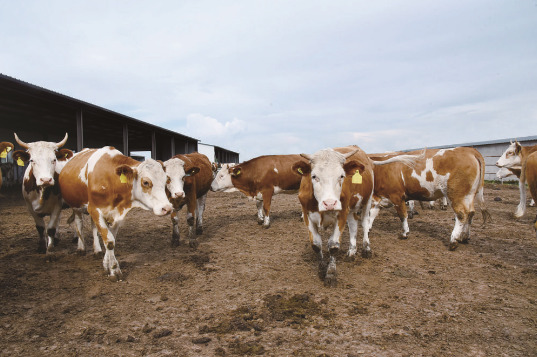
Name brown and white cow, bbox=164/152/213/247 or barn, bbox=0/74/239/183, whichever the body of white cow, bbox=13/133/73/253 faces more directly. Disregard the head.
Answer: the brown and white cow

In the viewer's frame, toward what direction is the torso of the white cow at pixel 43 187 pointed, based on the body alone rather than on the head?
toward the camera

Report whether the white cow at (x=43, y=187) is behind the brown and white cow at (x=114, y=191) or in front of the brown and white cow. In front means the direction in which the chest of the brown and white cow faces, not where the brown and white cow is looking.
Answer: behind

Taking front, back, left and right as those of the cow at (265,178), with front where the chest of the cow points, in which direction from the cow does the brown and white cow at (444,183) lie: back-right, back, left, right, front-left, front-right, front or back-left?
back-left

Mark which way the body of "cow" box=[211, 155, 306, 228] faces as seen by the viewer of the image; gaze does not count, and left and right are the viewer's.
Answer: facing to the left of the viewer

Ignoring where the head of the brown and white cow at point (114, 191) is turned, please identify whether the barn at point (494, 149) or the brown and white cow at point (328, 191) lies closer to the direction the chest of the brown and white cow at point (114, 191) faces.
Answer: the brown and white cow

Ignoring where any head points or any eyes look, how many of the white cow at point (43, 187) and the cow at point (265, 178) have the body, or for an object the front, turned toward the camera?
1

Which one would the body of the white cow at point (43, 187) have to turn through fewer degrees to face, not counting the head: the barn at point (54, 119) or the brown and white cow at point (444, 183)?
the brown and white cow

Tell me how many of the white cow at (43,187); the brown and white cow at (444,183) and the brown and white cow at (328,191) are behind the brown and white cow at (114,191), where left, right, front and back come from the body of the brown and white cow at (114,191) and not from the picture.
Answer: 1

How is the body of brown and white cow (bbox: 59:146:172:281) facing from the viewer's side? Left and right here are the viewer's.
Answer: facing the viewer and to the right of the viewer

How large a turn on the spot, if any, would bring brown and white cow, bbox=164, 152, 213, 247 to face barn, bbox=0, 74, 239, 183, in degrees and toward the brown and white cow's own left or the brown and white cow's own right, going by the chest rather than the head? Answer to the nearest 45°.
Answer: approximately 90° to the brown and white cow's own right

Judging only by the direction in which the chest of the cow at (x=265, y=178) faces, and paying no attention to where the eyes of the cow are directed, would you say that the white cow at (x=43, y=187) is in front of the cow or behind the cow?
in front

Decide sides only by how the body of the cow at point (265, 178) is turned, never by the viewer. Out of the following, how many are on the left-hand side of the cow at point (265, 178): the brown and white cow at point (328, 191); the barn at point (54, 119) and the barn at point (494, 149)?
1

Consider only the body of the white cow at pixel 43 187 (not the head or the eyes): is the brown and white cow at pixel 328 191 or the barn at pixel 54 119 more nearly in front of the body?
the brown and white cow

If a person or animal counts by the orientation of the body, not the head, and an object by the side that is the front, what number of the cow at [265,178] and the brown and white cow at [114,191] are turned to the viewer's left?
1

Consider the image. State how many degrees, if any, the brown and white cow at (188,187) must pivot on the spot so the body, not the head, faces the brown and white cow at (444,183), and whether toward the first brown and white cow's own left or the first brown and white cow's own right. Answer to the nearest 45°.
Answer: approximately 135° to the first brown and white cow's own left

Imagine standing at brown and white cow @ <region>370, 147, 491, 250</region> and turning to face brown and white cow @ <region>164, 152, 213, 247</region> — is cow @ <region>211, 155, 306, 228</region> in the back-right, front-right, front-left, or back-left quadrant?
front-right

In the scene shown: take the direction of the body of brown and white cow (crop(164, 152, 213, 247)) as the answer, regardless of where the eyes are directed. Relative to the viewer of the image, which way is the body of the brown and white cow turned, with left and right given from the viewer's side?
facing the viewer and to the left of the viewer

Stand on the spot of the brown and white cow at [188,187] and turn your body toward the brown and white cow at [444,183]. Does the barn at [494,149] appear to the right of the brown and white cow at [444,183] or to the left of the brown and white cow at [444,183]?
left

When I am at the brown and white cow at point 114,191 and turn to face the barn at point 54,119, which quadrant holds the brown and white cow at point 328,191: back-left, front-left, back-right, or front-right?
back-right
